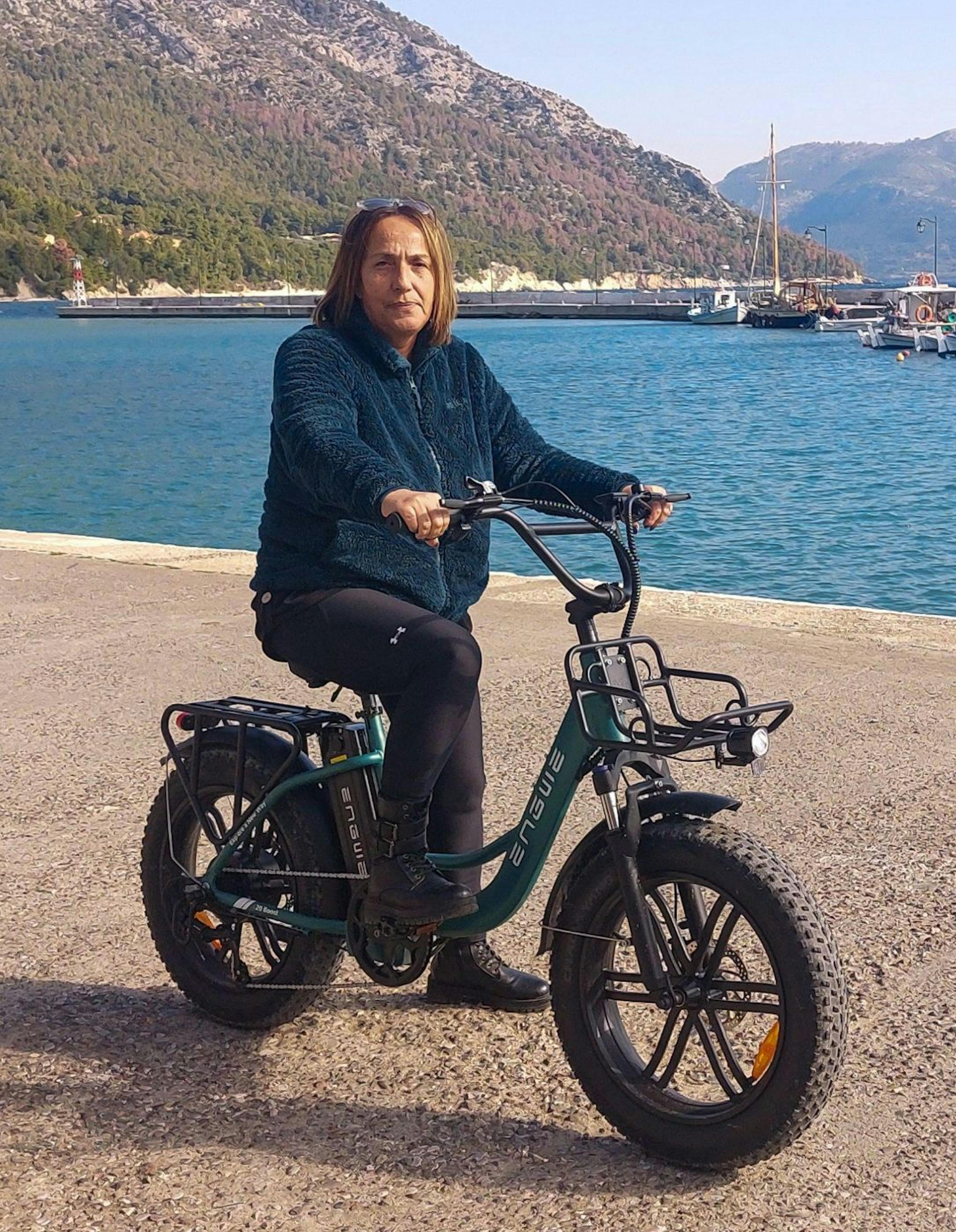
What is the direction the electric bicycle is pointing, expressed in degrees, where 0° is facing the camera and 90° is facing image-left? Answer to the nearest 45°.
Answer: approximately 315°

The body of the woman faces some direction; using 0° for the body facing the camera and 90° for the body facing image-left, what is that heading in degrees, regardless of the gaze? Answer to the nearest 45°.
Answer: approximately 315°
